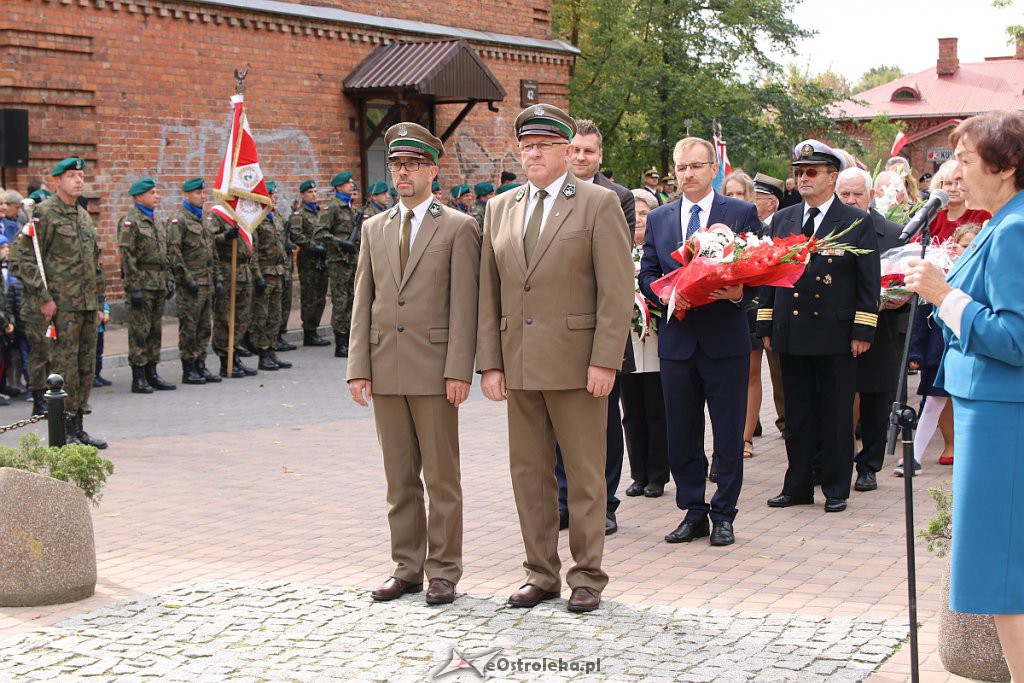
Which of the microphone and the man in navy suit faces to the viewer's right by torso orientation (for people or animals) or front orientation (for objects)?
the microphone

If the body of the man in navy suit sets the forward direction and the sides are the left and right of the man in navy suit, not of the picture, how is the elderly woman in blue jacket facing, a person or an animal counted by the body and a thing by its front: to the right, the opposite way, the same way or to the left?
to the right

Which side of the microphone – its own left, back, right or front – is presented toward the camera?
right

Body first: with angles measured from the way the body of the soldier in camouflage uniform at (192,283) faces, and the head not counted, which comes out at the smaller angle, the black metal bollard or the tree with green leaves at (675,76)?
the black metal bollard

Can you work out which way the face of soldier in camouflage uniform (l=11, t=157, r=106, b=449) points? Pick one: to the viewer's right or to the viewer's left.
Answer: to the viewer's right

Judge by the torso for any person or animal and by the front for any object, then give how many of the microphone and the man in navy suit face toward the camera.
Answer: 1

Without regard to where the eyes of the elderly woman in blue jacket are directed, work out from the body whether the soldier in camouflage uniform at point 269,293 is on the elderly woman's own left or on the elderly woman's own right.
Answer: on the elderly woman's own right

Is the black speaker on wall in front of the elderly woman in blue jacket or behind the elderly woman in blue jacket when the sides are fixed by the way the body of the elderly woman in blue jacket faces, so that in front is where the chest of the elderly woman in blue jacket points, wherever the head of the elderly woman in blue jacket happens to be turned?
in front

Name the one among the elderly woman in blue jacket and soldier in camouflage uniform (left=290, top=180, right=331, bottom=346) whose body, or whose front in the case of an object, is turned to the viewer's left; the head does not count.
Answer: the elderly woman in blue jacket

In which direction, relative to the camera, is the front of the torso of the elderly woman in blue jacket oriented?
to the viewer's left
